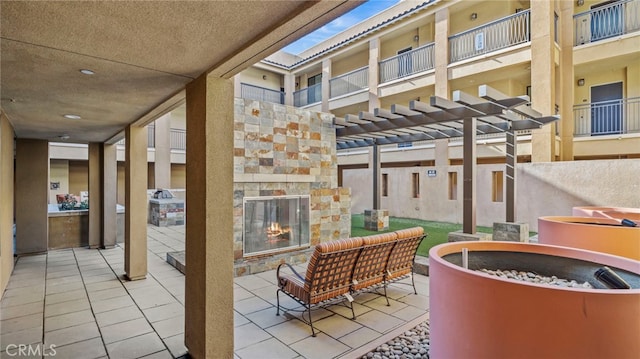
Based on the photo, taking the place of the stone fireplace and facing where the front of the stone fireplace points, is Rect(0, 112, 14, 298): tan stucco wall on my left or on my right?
on my right

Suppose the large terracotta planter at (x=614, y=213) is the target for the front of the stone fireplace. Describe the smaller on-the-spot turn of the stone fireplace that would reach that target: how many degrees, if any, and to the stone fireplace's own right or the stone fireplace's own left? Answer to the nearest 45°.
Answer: approximately 45° to the stone fireplace's own left

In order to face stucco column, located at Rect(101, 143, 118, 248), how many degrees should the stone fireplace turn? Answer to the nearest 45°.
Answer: approximately 135° to its right

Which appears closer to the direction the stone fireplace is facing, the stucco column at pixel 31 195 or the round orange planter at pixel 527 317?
the round orange planter

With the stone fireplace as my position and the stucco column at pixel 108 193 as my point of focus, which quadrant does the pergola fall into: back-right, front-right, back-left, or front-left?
back-right

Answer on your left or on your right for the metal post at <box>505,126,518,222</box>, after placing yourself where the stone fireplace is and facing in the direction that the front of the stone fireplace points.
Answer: on your left

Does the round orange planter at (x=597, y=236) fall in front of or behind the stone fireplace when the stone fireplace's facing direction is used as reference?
in front

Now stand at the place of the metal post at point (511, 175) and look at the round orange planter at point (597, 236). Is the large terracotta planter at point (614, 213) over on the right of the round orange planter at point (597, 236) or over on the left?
left
